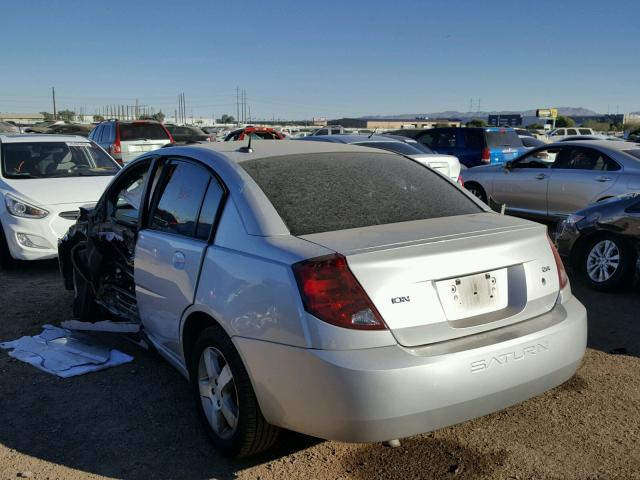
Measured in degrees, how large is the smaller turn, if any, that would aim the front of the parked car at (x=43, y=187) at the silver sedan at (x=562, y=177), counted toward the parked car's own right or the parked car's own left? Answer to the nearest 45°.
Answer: approximately 45° to the parked car's own left

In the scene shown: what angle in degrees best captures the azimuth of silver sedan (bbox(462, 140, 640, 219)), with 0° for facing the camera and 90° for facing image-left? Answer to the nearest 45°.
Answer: approximately 135°

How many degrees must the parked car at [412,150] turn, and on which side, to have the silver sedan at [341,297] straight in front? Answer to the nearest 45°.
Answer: approximately 135° to its left

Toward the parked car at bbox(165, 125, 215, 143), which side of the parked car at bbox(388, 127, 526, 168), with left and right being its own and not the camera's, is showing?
front

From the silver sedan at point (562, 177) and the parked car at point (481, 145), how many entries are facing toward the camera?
0

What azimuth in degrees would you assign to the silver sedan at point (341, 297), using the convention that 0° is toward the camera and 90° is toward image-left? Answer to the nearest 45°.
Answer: approximately 135°

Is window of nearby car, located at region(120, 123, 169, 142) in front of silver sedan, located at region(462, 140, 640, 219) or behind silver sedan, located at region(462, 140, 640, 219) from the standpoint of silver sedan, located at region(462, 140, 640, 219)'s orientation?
in front

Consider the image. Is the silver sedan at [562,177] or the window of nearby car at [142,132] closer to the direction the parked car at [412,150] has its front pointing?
the window of nearby car

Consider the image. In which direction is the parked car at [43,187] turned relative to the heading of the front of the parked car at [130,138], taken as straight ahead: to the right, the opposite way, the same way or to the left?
the opposite way

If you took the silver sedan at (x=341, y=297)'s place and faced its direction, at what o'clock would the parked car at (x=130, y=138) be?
The parked car is roughly at 1 o'clock from the silver sedan.

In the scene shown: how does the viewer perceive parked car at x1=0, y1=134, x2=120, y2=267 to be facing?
facing the viewer and to the right of the viewer

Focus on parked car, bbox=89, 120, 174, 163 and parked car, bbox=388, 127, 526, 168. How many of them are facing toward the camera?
0

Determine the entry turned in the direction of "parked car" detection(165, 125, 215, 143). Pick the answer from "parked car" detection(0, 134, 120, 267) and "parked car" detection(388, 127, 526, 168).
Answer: "parked car" detection(388, 127, 526, 168)

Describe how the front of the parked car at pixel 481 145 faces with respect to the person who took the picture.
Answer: facing away from the viewer and to the left of the viewer

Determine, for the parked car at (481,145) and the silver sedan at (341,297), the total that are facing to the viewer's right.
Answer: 0

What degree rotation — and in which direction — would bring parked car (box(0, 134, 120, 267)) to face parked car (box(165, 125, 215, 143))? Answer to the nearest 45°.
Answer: approximately 135° to its left
